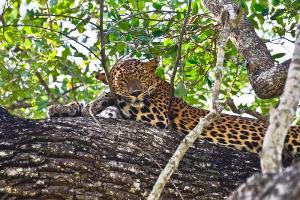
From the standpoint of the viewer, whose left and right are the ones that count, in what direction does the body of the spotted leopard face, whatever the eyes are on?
facing to the left of the viewer

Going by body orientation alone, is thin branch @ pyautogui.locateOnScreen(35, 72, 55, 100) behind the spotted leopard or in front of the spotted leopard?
in front

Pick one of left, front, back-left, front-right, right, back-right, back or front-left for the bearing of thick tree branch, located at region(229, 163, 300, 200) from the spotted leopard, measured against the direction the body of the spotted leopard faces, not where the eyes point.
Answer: left

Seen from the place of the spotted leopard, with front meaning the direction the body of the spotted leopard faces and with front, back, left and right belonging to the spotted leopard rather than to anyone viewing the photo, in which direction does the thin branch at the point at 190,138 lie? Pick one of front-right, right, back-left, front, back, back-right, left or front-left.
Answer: left

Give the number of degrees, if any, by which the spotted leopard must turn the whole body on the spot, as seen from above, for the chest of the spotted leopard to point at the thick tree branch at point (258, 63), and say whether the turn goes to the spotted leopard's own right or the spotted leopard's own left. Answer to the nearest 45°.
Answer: approximately 135° to the spotted leopard's own right
